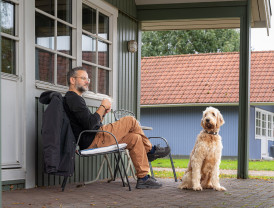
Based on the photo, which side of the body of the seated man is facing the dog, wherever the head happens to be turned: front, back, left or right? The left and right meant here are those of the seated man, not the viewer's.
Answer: front

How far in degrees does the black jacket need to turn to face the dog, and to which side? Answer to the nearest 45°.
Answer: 0° — it already faces it

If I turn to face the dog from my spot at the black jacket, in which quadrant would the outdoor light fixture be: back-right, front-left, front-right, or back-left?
front-left

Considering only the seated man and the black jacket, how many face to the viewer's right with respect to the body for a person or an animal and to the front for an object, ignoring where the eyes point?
2

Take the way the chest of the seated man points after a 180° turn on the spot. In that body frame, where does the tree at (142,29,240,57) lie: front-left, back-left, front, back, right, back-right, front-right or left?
right

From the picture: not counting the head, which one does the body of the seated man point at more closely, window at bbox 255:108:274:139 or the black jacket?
the window

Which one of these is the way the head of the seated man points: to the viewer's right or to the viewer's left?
to the viewer's right

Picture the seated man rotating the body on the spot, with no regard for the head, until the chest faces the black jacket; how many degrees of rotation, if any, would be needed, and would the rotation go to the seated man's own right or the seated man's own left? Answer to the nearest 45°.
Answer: approximately 135° to the seated man's own right

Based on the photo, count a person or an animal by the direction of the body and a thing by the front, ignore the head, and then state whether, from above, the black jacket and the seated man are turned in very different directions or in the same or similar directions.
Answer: same or similar directions

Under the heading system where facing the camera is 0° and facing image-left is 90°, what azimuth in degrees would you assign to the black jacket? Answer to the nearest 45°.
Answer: approximately 270°

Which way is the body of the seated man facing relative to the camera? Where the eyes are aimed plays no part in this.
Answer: to the viewer's right

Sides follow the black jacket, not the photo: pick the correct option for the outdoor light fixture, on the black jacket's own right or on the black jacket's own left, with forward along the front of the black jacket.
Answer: on the black jacket's own left

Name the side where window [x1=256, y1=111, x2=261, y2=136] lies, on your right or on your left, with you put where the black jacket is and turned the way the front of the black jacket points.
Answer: on your left
